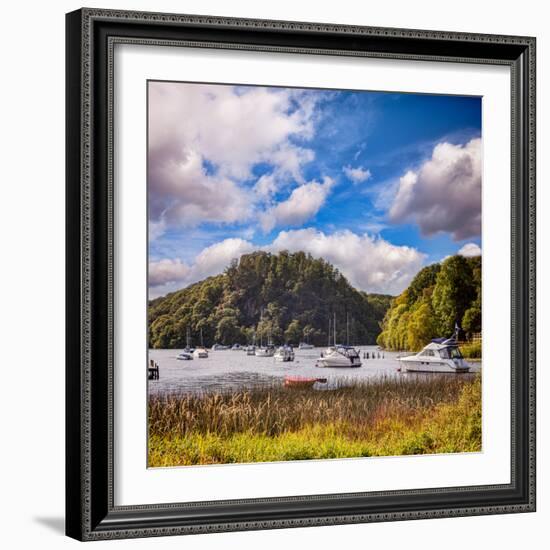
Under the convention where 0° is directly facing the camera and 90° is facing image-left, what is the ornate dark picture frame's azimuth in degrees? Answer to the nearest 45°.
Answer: approximately 315°
